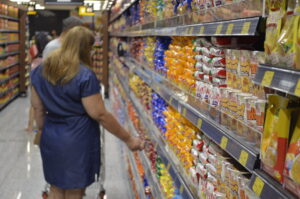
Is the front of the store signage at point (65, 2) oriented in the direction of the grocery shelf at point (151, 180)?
yes

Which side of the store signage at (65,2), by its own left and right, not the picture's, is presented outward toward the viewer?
front

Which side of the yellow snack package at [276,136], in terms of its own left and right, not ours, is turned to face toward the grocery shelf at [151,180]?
right

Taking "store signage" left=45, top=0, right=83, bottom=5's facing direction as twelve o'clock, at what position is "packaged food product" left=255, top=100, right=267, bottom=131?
The packaged food product is roughly at 12 o'clock from the store signage.

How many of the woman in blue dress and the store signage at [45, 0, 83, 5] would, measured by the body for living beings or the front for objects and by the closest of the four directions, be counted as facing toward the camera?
1

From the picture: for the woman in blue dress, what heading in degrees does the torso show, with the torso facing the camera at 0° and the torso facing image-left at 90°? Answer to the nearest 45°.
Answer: approximately 225°

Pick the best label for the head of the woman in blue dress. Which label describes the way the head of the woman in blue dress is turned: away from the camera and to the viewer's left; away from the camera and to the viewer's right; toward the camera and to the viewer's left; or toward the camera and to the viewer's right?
away from the camera and to the viewer's right

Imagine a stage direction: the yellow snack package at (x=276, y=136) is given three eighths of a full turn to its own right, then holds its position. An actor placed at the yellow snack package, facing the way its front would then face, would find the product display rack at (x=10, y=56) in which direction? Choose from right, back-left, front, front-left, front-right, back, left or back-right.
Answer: front-left

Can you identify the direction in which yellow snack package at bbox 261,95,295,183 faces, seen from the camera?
facing the viewer and to the left of the viewer
